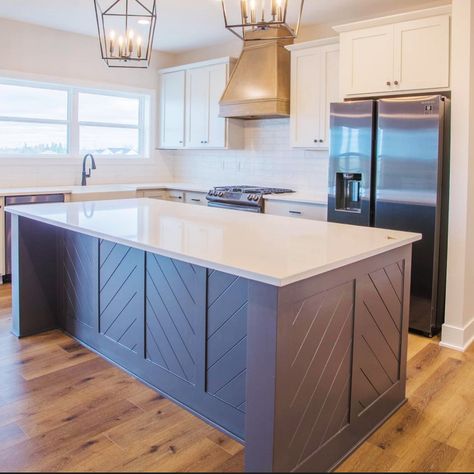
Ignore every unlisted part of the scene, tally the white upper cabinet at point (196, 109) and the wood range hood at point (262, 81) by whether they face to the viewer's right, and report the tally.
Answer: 0

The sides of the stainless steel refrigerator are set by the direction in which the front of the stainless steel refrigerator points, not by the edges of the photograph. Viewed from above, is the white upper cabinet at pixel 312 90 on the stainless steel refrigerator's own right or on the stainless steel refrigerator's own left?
on the stainless steel refrigerator's own right

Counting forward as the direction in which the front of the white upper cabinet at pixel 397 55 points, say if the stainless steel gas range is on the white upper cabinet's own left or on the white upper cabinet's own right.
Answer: on the white upper cabinet's own right

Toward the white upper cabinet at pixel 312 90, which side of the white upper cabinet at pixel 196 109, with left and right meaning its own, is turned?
left

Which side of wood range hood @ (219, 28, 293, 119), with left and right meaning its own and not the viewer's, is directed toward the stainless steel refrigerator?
left

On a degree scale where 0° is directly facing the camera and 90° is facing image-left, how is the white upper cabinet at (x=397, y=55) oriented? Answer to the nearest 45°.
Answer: approximately 45°

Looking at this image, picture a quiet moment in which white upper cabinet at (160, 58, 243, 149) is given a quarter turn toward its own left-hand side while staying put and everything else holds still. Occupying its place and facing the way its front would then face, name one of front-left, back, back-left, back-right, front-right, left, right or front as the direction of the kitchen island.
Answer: front-right
